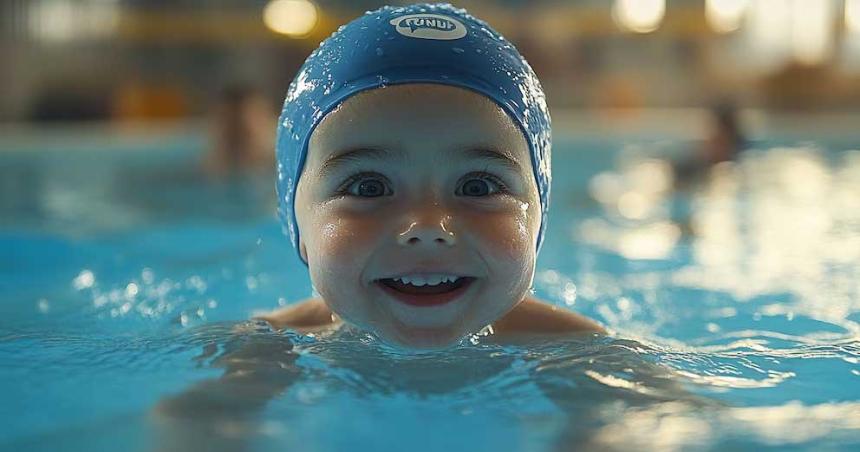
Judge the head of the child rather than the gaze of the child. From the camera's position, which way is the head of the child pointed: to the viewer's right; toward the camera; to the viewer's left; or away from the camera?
toward the camera

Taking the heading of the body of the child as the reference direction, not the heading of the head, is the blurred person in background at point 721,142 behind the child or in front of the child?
behind

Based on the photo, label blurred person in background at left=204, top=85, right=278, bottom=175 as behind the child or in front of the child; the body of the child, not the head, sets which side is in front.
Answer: behind

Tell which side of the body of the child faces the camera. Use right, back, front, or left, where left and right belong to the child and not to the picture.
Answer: front
